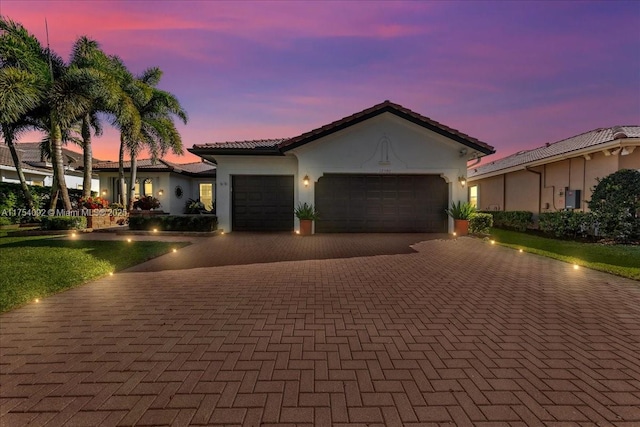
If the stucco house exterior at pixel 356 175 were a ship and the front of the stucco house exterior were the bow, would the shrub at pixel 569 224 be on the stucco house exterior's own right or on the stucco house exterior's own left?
on the stucco house exterior's own left

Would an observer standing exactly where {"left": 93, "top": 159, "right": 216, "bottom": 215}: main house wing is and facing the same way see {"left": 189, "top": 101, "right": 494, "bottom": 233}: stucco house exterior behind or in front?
in front

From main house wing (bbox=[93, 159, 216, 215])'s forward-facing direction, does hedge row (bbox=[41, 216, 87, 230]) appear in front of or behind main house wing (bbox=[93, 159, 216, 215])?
in front

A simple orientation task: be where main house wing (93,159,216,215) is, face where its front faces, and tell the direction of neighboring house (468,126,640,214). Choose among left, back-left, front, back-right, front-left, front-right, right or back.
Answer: front-left

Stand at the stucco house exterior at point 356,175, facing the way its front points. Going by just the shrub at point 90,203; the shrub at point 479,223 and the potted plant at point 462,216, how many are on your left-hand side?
2

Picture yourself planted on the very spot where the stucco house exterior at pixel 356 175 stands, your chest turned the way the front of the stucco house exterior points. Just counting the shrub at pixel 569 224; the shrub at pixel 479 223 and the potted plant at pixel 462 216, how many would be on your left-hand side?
3

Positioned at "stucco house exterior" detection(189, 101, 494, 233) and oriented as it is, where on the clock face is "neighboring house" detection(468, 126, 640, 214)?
The neighboring house is roughly at 9 o'clock from the stucco house exterior.

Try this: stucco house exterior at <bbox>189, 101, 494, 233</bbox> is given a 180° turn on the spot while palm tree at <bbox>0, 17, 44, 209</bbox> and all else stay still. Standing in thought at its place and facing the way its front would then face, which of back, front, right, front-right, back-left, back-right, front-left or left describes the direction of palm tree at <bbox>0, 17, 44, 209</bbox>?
left

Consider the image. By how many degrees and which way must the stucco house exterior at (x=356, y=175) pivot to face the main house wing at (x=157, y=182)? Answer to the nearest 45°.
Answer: approximately 135° to its right

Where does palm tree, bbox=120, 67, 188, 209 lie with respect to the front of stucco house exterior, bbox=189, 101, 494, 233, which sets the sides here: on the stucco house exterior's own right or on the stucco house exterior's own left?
on the stucco house exterior's own right

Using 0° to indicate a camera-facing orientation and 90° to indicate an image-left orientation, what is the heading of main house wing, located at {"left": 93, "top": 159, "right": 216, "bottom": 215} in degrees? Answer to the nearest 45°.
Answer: approximately 0°

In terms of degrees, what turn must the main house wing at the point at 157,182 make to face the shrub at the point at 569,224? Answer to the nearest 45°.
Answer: approximately 45° to its left

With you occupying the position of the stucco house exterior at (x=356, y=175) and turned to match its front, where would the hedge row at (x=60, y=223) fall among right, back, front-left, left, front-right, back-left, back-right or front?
right

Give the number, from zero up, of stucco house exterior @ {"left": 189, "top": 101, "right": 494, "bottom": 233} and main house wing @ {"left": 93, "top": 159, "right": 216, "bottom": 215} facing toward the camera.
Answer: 2
